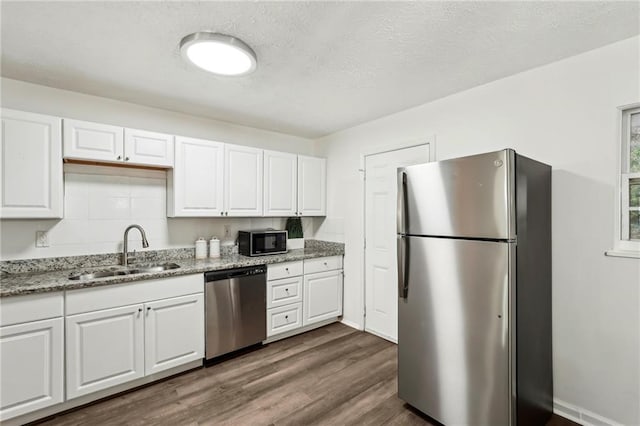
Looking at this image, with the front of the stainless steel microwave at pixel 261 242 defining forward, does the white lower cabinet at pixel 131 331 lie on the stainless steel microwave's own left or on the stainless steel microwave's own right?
on the stainless steel microwave's own right

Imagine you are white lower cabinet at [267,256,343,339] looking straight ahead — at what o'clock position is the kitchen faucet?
The kitchen faucet is roughly at 4 o'clock from the white lower cabinet.

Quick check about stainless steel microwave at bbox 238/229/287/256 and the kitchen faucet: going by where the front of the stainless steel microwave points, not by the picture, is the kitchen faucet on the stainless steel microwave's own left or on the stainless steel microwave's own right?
on the stainless steel microwave's own right

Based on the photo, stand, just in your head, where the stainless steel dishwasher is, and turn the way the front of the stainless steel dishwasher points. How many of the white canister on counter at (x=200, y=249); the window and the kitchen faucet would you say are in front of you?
1

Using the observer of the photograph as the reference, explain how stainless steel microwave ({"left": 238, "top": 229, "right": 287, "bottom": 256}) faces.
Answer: facing the viewer and to the right of the viewer

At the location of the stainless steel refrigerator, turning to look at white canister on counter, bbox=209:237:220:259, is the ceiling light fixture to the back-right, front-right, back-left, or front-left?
front-left

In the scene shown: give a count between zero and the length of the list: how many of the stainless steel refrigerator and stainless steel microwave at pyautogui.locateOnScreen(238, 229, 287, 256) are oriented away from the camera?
0

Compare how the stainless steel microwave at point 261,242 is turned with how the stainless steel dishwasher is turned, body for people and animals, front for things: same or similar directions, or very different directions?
same or similar directions

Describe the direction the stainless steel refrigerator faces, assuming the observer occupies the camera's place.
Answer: facing the viewer and to the left of the viewer

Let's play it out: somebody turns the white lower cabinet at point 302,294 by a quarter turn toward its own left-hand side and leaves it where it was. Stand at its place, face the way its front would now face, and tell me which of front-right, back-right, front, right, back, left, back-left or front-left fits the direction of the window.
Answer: right

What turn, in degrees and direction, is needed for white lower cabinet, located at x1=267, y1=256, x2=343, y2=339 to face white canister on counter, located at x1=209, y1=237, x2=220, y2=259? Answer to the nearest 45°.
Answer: approximately 135° to its right
